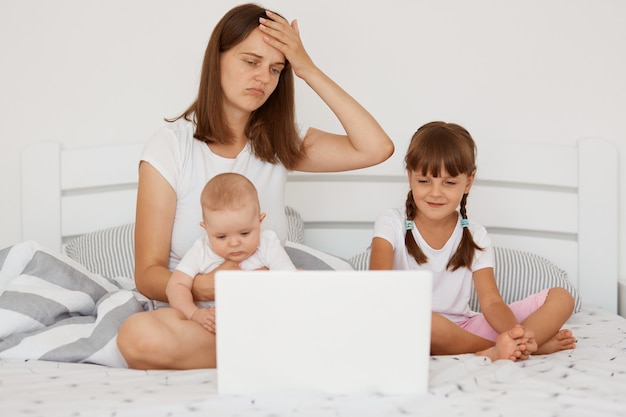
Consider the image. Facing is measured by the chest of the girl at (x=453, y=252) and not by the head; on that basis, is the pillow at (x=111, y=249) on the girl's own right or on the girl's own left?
on the girl's own right

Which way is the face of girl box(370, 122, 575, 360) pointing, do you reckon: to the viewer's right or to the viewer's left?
to the viewer's left

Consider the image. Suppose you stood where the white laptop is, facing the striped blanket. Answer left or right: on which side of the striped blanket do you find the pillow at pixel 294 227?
right

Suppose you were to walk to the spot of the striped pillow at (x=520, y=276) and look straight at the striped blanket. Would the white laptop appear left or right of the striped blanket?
left

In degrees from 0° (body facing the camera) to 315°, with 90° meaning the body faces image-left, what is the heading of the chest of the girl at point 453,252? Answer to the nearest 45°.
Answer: approximately 0°

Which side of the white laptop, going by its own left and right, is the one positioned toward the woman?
front

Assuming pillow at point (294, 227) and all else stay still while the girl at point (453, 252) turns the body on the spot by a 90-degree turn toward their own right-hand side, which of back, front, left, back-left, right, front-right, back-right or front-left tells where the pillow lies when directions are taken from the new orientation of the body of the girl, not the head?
front-right

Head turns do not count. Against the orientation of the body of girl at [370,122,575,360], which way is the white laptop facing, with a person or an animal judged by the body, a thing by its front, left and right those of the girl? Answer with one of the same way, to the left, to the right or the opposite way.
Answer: the opposite way

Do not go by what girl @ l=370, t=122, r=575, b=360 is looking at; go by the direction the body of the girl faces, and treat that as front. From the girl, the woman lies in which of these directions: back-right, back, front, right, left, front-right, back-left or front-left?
right

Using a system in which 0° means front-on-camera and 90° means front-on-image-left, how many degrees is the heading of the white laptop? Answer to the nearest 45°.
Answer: approximately 180°
